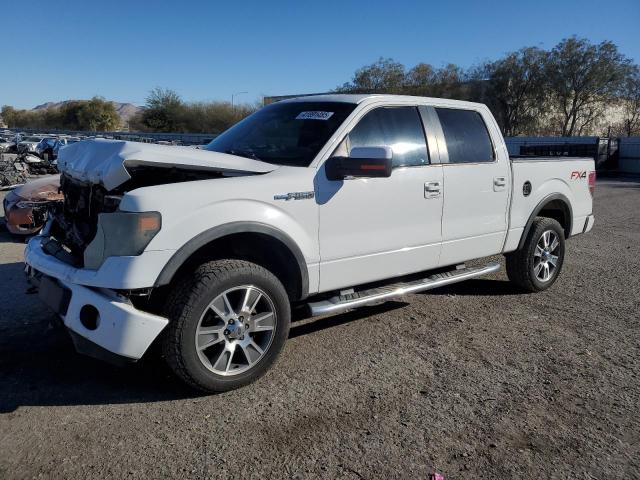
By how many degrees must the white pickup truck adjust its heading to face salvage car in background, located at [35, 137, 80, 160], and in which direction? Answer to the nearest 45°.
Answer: approximately 90° to its right

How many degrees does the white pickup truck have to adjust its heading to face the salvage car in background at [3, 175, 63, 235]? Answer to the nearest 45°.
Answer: approximately 90° to its right

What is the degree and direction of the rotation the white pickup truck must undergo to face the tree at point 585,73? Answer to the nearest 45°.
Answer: approximately 180°

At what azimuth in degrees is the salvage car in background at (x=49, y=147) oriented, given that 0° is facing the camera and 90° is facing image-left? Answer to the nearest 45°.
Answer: approximately 45°
